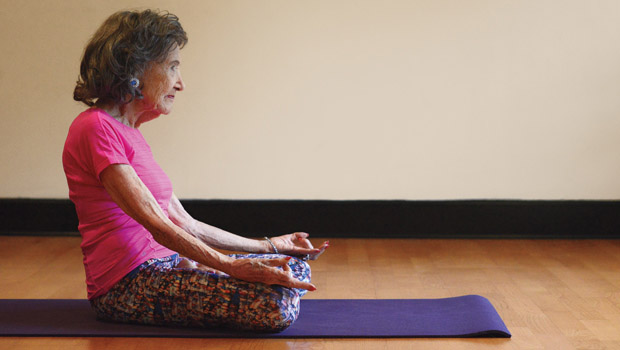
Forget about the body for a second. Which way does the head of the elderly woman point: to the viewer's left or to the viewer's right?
to the viewer's right

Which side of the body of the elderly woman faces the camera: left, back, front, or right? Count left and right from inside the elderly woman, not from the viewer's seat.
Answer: right
